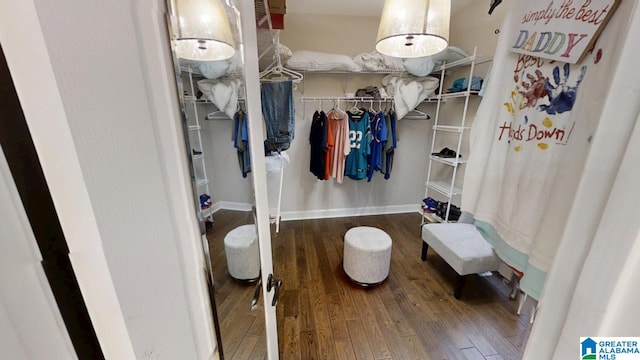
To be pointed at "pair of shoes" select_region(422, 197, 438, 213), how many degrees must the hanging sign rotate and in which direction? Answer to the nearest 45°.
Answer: approximately 135° to its right

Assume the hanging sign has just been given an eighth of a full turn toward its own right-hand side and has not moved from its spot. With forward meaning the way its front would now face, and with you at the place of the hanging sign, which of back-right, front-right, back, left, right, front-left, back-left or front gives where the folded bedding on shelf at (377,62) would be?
front-right

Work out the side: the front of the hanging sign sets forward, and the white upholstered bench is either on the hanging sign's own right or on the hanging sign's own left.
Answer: on the hanging sign's own right

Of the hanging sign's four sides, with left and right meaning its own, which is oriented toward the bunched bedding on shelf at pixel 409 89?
right

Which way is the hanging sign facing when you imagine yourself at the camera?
facing the viewer and to the left of the viewer

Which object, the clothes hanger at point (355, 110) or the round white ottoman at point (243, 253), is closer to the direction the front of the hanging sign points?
the round white ottoman

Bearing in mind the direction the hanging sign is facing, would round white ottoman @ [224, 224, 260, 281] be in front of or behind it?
in front

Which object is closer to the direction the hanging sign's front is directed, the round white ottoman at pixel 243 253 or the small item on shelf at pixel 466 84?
the round white ottoman

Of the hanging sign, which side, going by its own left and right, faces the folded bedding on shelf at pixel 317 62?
right

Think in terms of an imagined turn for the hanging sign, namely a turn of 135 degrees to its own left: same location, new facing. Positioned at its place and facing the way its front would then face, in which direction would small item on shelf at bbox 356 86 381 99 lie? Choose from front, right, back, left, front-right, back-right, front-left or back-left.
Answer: back-left
